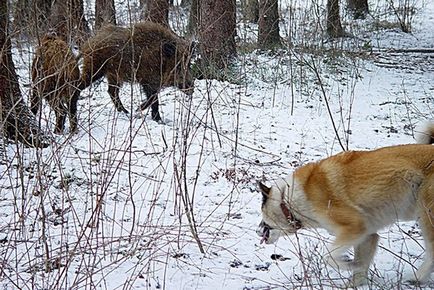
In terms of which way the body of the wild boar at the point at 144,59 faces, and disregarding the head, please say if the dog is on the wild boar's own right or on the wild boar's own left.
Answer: on the wild boar's own right

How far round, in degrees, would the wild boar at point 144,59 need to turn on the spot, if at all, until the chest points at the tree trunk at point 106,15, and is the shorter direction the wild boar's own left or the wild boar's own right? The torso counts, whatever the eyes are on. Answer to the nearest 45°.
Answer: approximately 90° to the wild boar's own left

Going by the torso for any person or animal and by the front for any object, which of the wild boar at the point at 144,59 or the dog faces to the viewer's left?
the dog

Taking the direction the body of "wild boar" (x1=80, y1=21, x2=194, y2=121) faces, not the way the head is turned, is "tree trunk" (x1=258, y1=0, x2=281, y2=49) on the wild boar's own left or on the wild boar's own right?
on the wild boar's own left

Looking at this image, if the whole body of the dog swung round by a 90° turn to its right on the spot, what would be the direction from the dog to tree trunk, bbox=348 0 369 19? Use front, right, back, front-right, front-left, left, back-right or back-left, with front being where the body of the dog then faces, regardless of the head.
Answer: front

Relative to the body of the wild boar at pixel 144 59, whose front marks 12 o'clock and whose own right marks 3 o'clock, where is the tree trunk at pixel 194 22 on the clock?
The tree trunk is roughly at 10 o'clock from the wild boar.

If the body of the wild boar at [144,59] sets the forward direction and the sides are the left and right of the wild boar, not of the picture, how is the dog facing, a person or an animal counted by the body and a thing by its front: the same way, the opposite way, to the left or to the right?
the opposite way

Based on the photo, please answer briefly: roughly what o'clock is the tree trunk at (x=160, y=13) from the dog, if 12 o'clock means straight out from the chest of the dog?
The tree trunk is roughly at 2 o'clock from the dog.

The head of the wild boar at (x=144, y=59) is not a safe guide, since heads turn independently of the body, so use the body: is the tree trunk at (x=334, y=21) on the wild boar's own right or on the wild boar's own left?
on the wild boar's own left

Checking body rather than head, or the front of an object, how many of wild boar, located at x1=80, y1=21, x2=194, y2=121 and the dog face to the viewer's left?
1

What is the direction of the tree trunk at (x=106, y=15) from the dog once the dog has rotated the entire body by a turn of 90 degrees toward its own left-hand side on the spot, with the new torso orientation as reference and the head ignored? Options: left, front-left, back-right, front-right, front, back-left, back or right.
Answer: back-right

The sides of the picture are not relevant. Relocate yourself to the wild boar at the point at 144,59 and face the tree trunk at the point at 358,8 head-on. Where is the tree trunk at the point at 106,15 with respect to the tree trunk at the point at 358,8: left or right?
left

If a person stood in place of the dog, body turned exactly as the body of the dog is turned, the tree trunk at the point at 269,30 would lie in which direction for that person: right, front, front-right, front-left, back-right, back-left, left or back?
right

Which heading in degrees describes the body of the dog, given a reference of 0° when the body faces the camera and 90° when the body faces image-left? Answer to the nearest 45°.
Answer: approximately 90°

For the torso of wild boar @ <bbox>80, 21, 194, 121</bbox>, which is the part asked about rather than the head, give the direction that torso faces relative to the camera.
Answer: to the viewer's right
